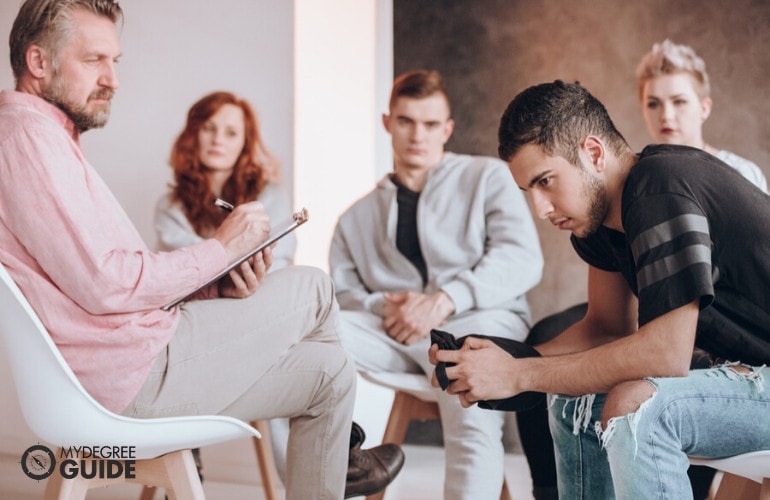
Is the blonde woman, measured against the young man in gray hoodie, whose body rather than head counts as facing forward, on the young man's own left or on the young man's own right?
on the young man's own left

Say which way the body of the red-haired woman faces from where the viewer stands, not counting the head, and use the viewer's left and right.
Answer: facing the viewer

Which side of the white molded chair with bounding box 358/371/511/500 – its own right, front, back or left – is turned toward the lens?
front

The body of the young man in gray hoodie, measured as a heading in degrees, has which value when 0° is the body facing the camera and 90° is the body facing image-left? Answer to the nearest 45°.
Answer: approximately 0°

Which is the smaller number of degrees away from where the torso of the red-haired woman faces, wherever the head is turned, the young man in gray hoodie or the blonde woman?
the young man in gray hoodie

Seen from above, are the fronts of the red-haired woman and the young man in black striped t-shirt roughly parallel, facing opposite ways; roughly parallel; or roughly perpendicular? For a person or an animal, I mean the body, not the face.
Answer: roughly perpendicular

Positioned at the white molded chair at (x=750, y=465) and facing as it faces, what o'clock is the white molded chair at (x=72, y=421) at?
the white molded chair at (x=72, y=421) is roughly at 11 o'clock from the white molded chair at (x=750, y=465).

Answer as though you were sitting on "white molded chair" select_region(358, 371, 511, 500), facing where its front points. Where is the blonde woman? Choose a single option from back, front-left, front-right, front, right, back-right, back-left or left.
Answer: back-left

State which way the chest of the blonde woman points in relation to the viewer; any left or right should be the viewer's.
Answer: facing the viewer and to the left of the viewer

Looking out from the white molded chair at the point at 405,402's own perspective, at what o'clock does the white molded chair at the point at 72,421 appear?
the white molded chair at the point at 72,421 is roughly at 1 o'clock from the white molded chair at the point at 405,402.

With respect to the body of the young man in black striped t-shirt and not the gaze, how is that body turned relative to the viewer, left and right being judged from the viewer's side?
facing to the left of the viewer

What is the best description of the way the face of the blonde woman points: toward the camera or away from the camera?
toward the camera

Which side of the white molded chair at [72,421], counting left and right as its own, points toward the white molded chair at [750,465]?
front

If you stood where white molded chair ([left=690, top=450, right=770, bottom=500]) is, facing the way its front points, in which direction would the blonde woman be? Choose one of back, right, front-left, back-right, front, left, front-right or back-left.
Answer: right

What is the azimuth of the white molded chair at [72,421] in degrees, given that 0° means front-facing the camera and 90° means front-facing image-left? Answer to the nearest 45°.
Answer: approximately 270°

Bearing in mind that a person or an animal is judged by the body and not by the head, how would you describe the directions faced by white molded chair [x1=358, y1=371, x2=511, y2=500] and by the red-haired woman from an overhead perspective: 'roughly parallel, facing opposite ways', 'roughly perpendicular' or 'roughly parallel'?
roughly parallel

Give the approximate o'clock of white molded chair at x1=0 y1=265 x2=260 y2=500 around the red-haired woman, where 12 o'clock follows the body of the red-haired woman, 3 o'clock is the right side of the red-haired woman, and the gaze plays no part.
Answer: The white molded chair is roughly at 12 o'clock from the red-haired woman.

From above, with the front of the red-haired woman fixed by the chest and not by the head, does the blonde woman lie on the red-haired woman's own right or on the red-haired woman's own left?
on the red-haired woman's own left

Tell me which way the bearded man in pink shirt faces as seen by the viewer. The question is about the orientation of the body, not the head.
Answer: to the viewer's right

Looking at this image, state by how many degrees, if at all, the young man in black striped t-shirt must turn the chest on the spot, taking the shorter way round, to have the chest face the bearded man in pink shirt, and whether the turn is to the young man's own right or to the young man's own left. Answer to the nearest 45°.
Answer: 0° — they already face them
